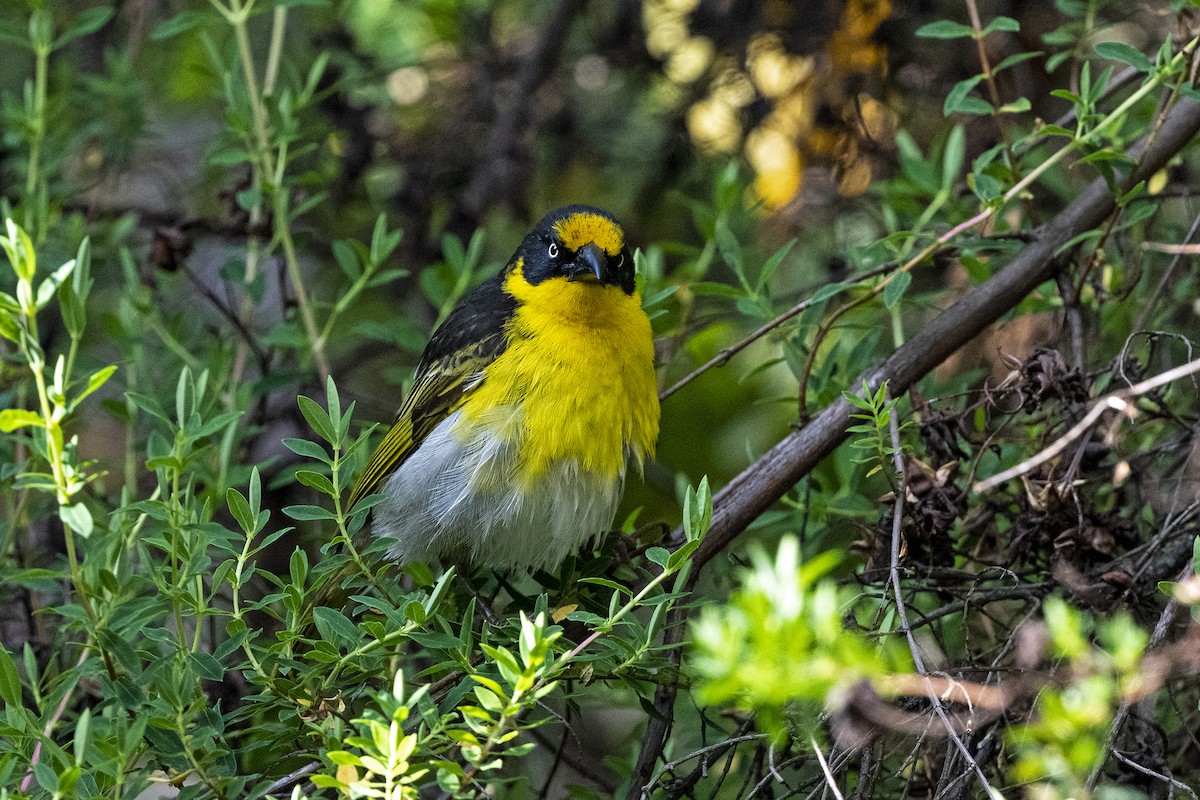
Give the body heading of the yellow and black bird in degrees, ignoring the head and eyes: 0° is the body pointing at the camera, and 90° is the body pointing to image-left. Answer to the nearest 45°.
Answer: approximately 315°
